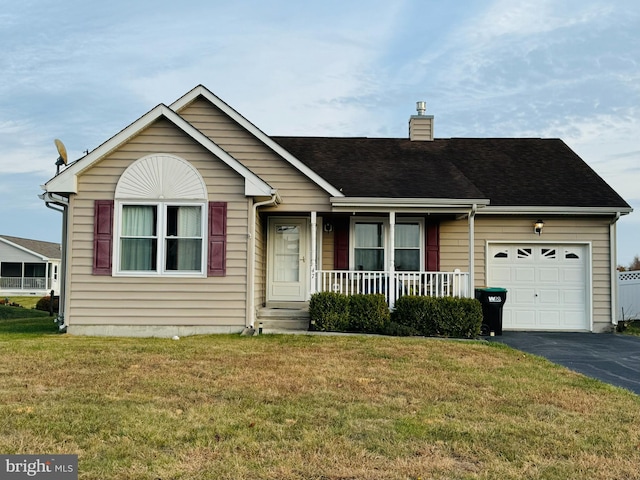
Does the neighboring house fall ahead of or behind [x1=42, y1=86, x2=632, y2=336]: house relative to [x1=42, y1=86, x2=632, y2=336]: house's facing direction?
behind

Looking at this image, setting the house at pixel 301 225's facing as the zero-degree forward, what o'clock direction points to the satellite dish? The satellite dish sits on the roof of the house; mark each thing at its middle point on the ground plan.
The satellite dish is roughly at 3 o'clock from the house.

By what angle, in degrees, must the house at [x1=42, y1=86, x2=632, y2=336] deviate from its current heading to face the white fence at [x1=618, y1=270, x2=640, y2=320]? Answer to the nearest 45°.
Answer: approximately 135° to its left

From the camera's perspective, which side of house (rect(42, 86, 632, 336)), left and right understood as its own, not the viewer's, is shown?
front
